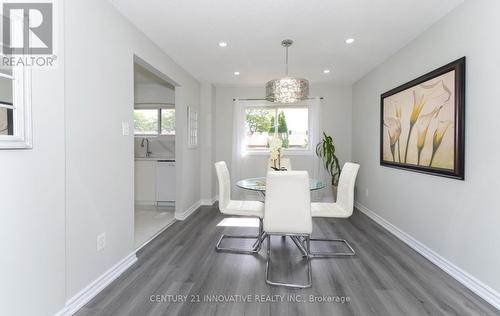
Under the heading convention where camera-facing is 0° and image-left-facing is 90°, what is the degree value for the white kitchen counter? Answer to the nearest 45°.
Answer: approximately 0°

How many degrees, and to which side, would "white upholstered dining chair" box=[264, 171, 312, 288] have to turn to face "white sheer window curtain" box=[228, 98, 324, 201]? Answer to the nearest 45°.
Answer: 0° — it already faces it

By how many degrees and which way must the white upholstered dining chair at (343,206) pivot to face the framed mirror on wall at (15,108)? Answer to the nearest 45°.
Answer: approximately 45° to its left

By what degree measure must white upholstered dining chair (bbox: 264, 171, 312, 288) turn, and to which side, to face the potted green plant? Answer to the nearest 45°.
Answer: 0° — it already faces it

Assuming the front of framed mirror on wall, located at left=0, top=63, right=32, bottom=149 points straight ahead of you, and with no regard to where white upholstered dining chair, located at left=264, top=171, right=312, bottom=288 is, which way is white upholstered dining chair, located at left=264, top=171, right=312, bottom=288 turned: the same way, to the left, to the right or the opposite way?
to the left

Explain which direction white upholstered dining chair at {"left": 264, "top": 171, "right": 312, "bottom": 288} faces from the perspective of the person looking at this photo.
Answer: facing away from the viewer

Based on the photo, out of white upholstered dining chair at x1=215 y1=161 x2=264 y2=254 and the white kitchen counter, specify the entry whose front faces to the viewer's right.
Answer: the white upholstered dining chair

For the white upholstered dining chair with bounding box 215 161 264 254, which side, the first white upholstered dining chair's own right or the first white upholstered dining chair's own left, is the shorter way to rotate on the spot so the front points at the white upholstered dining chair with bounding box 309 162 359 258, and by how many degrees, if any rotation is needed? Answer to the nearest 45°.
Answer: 0° — it already faces it

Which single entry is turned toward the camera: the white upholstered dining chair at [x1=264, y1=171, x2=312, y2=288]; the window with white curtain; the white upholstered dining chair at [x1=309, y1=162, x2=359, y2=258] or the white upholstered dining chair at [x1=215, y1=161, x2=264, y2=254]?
the window with white curtain

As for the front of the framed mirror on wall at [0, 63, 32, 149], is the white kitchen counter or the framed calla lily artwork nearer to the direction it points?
the framed calla lily artwork

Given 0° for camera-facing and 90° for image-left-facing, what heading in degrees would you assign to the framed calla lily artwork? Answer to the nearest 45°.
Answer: approximately 45°

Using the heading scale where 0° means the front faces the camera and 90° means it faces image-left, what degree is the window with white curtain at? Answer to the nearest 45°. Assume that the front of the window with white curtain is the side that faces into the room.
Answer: approximately 0°

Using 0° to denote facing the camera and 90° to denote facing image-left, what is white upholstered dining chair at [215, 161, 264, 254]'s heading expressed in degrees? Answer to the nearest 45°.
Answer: approximately 270°
